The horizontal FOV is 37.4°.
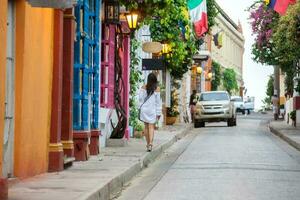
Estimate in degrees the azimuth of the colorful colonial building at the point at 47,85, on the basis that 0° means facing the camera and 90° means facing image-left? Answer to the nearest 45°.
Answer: approximately 270°

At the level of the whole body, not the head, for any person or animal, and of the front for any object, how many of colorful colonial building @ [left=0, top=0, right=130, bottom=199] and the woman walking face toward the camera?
0

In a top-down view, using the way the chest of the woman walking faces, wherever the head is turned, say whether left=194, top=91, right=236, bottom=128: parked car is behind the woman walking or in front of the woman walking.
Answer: in front

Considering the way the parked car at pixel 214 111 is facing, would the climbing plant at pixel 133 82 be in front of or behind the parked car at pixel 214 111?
in front

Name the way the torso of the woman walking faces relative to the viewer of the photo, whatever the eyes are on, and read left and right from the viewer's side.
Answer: facing away from the viewer

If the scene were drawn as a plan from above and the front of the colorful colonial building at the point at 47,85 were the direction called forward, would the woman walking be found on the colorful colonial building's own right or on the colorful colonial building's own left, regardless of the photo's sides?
on the colorful colonial building's own left

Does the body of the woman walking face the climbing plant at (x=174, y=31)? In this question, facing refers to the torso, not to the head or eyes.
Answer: yes

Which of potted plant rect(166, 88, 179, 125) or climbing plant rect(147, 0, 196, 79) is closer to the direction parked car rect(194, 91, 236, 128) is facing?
the climbing plant

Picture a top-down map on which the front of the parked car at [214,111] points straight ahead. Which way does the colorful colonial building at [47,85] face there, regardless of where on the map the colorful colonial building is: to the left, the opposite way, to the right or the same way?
to the left

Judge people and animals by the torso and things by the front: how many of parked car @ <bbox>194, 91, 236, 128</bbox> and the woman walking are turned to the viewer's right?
0
